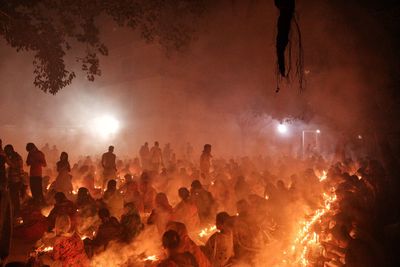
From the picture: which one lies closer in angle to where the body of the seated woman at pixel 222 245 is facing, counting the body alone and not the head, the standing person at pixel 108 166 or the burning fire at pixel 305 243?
the standing person

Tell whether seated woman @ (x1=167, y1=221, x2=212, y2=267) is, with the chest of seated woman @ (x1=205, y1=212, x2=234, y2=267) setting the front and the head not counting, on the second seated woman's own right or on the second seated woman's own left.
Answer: on the second seated woman's own left

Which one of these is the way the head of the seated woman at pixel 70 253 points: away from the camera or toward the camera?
away from the camera
